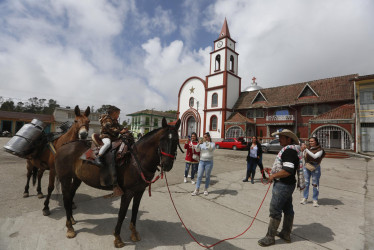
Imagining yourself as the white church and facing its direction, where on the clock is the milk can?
The milk can is roughly at 11 o'clock from the white church.

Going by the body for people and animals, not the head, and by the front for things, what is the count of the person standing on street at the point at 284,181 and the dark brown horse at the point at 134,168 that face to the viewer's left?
1

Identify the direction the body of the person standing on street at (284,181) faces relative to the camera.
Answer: to the viewer's left

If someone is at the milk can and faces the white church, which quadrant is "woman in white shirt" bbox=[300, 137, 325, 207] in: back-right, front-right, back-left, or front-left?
front-right

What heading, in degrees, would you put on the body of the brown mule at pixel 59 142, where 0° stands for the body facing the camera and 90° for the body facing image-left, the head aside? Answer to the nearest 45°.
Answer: approximately 315°

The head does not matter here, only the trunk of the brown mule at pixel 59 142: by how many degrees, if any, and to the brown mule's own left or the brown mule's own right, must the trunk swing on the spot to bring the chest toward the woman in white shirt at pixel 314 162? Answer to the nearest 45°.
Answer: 0° — it already faces them

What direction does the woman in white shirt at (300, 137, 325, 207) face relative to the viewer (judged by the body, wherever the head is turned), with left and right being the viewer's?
facing the viewer and to the left of the viewer

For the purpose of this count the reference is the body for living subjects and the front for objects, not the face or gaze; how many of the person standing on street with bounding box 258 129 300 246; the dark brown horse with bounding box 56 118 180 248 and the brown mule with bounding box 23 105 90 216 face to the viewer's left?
1

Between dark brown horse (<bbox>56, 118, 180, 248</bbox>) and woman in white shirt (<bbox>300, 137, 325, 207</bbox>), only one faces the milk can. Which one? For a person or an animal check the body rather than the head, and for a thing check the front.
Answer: the woman in white shirt

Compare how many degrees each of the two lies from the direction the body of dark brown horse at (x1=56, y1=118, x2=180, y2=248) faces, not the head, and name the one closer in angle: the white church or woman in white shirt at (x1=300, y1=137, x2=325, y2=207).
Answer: the woman in white shirt

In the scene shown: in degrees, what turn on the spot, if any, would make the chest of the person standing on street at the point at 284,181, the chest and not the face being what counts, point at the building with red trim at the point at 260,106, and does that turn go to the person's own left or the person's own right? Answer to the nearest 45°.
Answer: approximately 90° to the person's own right

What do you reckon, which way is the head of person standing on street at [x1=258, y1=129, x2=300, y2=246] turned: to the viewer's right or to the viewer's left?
to the viewer's left

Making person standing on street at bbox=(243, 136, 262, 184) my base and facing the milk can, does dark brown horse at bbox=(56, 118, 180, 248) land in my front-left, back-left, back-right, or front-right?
front-left

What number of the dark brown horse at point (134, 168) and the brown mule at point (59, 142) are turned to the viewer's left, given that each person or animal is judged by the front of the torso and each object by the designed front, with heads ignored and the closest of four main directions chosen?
0

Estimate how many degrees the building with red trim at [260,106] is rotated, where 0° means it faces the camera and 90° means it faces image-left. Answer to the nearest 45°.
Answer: approximately 45°
